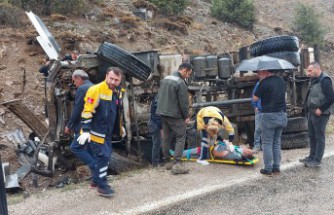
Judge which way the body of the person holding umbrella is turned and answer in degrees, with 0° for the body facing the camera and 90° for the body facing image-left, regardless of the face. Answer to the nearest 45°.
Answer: approximately 135°

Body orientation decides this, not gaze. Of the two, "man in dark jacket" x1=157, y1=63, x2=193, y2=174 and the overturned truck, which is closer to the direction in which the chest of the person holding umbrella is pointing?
the overturned truck

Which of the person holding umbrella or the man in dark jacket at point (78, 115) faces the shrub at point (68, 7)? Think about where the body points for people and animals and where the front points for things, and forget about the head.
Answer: the person holding umbrella
